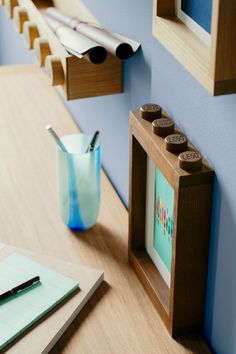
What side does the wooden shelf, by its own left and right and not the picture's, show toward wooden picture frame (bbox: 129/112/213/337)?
left

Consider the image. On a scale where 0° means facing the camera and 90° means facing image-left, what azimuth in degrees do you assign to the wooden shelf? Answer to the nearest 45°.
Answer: approximately 90°
